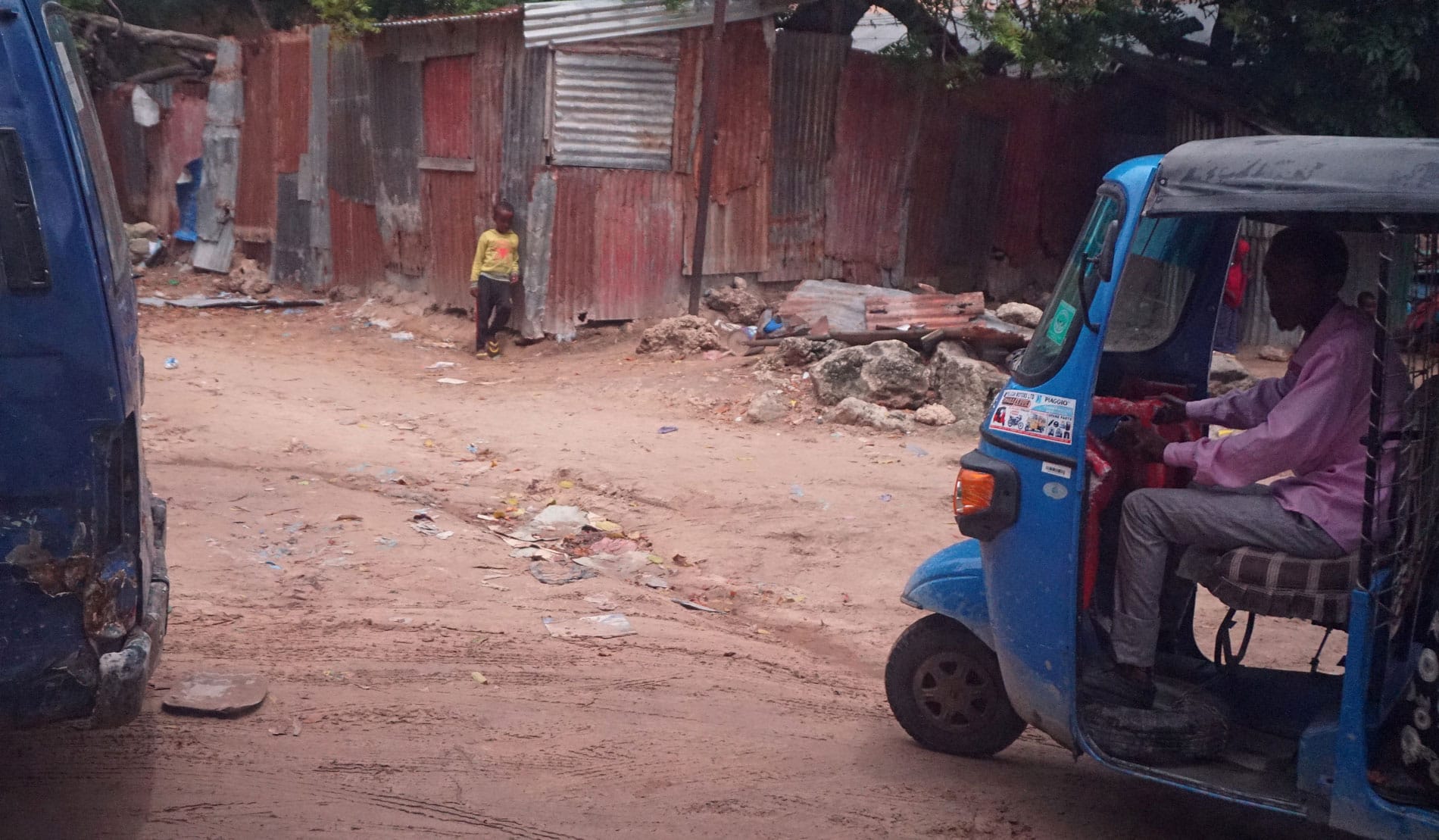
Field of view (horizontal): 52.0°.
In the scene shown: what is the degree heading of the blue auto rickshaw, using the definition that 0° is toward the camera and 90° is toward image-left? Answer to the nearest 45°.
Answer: approximately 90°

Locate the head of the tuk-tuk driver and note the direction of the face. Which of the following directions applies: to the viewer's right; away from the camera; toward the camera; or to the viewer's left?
to the viewer's left

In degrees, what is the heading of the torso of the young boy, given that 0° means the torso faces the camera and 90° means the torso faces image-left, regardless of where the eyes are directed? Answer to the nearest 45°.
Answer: approximately 0°

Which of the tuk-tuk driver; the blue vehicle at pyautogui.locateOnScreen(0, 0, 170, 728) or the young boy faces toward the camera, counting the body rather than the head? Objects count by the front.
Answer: the young boy

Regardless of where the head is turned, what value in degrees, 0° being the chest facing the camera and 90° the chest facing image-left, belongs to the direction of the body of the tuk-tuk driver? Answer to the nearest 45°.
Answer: approximately 90°

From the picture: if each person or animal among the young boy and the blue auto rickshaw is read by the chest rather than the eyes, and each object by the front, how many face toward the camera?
1

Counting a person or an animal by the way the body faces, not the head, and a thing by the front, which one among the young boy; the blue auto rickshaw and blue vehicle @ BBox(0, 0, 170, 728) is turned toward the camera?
the young boy

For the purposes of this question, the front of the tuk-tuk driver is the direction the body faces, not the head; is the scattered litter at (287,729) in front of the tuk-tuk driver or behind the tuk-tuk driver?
in front
